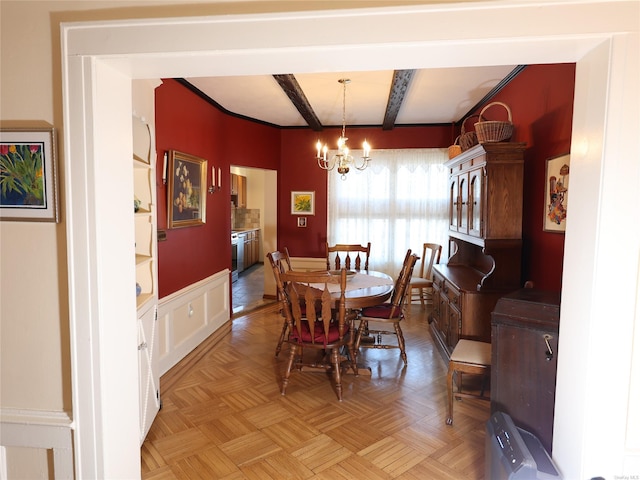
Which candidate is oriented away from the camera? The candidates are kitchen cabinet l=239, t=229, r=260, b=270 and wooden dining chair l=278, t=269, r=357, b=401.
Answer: the wooden dining chair

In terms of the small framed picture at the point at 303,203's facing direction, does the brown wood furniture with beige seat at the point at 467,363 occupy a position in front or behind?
in front

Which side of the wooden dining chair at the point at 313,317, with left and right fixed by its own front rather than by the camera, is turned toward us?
back

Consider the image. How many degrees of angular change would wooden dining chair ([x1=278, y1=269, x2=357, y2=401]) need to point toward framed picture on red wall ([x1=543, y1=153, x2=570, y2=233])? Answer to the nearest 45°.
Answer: approximately 90° to its right

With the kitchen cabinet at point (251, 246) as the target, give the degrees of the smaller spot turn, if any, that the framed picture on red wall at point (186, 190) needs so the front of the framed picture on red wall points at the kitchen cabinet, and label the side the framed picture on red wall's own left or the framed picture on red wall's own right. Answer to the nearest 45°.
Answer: approximately 135° to the framed picture on red wall's own left

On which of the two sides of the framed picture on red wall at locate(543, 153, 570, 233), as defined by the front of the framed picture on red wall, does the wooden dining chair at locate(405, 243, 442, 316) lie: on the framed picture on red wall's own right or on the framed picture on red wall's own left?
on the framed picture on red wall's own right

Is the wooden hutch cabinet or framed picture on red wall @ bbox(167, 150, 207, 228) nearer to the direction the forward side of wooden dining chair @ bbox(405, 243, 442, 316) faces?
the framed picture on red wall

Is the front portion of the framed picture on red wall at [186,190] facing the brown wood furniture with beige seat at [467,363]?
yes

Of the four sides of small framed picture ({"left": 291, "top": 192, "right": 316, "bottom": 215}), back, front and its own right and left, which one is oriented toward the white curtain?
left

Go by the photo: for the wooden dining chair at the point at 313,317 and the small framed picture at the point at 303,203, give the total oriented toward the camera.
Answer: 1

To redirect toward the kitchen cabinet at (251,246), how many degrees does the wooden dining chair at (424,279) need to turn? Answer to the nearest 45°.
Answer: approximately 90° to its right

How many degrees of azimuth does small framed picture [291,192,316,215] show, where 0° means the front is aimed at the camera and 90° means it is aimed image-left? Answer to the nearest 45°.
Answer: approximately 0°

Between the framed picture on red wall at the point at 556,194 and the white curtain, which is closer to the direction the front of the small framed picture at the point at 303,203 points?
the framed picture on red wall

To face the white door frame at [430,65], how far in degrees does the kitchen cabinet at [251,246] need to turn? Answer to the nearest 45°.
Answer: approximately 45° to its right
